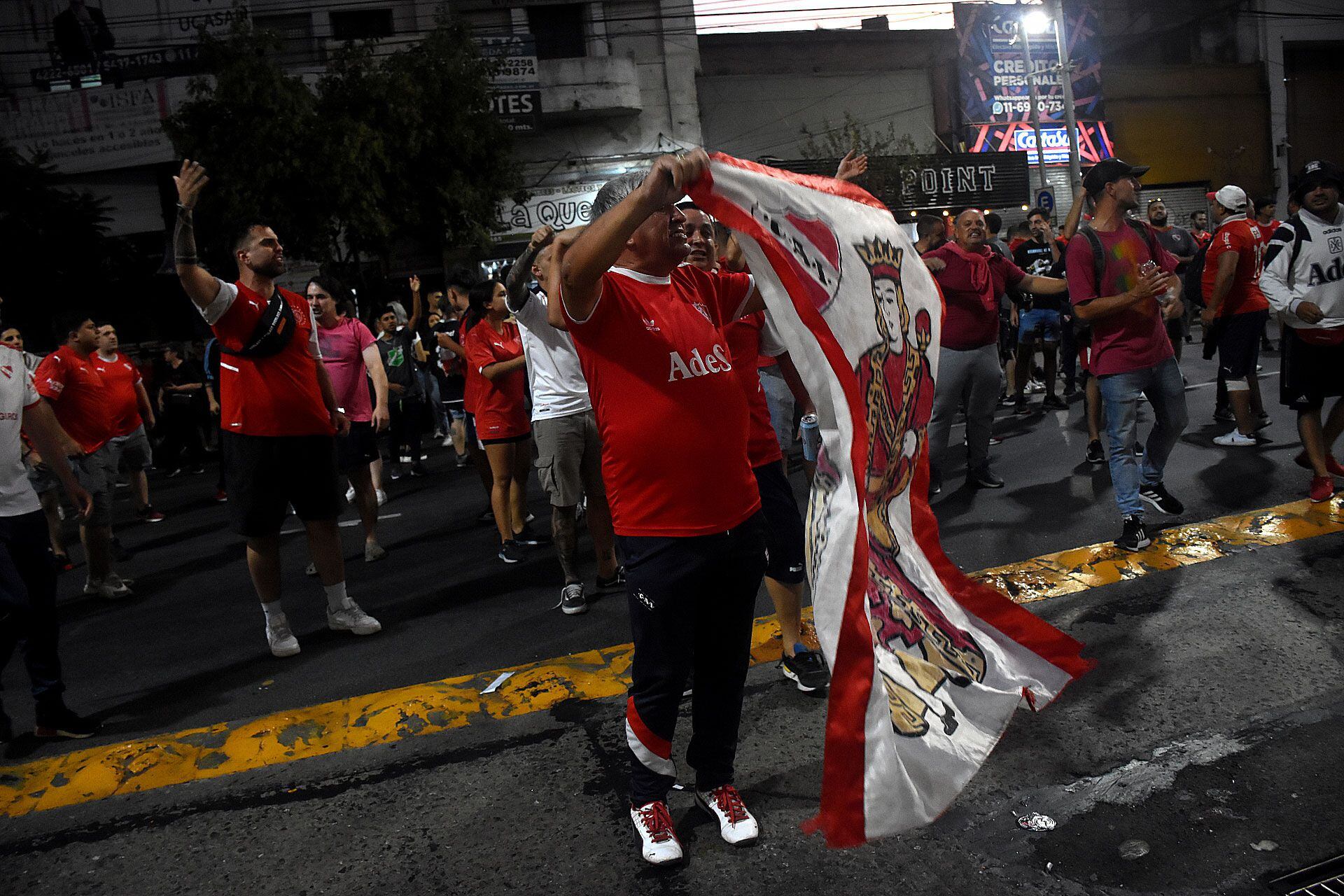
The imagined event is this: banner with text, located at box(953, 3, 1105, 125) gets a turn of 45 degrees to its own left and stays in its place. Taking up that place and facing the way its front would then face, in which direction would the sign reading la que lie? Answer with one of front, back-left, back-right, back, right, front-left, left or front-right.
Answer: right

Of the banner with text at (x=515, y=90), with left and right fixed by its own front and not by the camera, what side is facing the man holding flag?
front

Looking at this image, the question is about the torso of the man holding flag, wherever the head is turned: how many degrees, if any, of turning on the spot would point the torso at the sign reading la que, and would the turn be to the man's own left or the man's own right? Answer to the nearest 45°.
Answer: approximately 135° to the man's own left

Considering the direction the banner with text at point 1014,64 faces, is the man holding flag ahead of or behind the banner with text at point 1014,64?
ahead

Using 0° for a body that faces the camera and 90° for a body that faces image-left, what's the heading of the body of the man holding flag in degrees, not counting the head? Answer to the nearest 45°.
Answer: approximately 315°

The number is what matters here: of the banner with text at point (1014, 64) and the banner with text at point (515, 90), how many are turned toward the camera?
2

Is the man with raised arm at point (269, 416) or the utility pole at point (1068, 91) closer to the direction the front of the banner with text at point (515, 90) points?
the man with raised arm

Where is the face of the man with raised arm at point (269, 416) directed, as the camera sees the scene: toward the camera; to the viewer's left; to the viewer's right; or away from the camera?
to the viewer's right

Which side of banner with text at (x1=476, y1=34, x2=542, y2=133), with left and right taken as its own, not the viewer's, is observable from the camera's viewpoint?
front

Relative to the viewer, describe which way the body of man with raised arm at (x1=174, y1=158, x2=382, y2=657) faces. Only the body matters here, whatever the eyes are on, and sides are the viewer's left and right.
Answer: facing the viewer and to the right of the viewer

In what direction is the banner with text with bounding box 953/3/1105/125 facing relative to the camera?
toward the camera

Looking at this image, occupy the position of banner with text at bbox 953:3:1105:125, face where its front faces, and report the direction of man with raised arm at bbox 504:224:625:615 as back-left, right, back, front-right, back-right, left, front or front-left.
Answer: front
